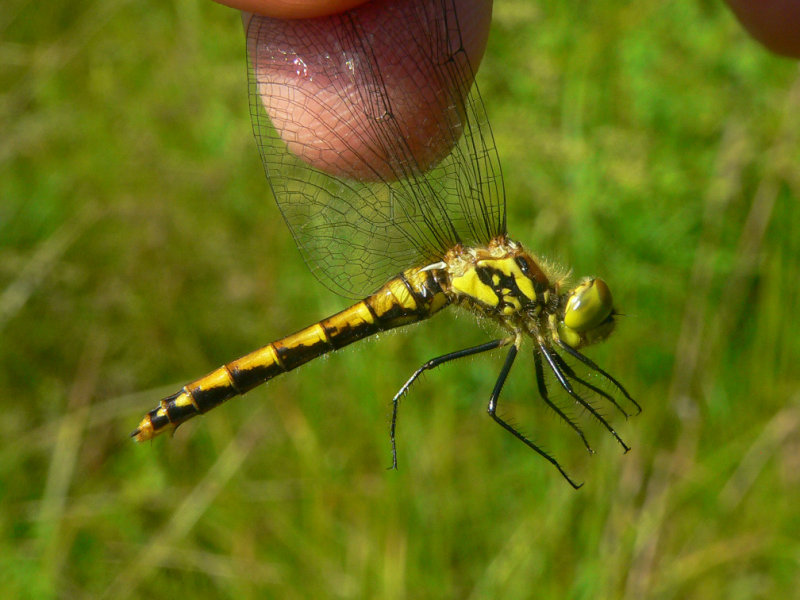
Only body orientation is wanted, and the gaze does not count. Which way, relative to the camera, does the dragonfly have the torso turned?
to the viewer's right
